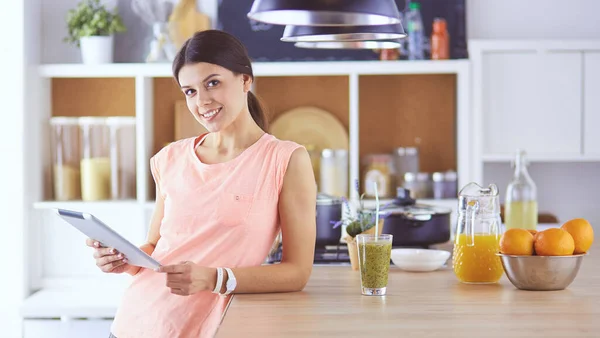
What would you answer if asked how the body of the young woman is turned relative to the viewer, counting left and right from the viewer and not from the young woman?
facing the viewer and to the left of the viewer

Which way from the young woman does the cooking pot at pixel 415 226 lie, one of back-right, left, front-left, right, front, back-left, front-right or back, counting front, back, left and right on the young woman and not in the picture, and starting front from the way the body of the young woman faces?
back

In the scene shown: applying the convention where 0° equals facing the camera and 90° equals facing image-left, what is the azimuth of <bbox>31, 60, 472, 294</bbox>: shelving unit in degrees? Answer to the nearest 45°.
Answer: approximately 0°

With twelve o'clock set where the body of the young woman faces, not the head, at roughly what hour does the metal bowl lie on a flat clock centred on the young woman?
The metal bowl is roughly at 8 o'clock from the young woman.

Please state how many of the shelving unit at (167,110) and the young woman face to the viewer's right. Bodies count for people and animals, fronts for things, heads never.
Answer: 0
